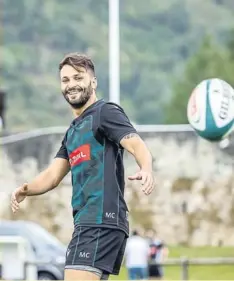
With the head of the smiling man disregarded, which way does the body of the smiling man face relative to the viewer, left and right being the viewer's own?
facing the viewer and to the left of the viewer
